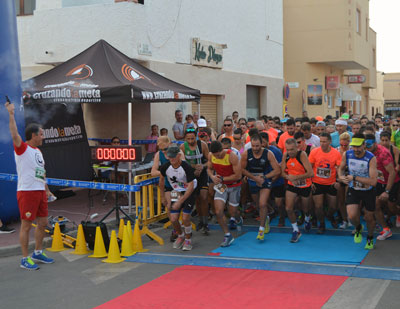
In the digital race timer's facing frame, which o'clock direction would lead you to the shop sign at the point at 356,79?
The shop sign is roughly at 7 o'clock from the digital race timer.

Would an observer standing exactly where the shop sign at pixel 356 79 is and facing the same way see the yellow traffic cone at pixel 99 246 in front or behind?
in front

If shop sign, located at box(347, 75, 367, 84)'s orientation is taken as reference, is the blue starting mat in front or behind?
in front

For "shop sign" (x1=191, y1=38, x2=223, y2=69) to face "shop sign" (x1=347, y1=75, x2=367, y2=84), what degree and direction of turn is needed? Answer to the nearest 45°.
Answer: approximately 90° to its left

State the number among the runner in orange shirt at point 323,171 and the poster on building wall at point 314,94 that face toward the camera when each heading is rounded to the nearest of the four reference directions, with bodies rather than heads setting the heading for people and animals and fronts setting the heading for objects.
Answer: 2

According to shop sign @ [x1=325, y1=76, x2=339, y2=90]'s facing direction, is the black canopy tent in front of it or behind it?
in front

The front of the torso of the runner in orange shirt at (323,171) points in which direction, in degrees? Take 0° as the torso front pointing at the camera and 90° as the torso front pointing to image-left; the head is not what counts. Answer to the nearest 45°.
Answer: approximately 0°

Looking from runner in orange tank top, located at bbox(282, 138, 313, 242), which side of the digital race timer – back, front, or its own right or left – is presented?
left

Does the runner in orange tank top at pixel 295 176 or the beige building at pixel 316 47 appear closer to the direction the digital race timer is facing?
the runner in orange tank top

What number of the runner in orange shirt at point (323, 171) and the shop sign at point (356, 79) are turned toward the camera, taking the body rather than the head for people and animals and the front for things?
2

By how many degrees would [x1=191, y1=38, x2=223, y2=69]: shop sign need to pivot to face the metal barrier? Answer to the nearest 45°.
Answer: approximately 45° to its right
